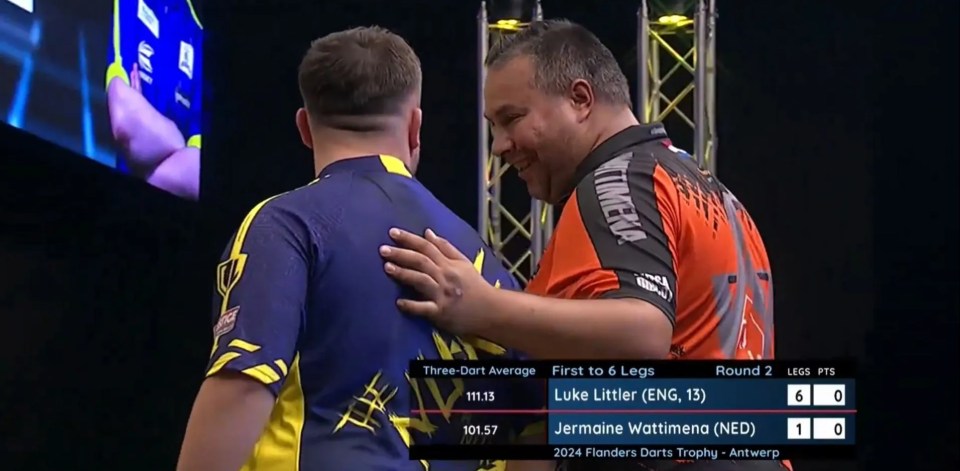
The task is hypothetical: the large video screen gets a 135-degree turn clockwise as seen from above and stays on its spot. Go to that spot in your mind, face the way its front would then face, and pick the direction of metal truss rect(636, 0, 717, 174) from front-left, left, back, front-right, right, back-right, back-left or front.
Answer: back

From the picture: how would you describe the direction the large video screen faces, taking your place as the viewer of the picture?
facing the viewer and to the right of the viewer

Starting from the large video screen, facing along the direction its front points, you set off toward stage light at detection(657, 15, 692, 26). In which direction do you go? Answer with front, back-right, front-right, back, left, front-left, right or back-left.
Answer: front-left

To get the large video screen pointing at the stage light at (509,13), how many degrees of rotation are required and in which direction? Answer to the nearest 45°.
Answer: approximately 45° to its left

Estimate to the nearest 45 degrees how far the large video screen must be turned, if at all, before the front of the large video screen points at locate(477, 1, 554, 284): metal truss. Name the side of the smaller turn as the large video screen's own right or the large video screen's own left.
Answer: approximately 45° to the large video screen's own left
